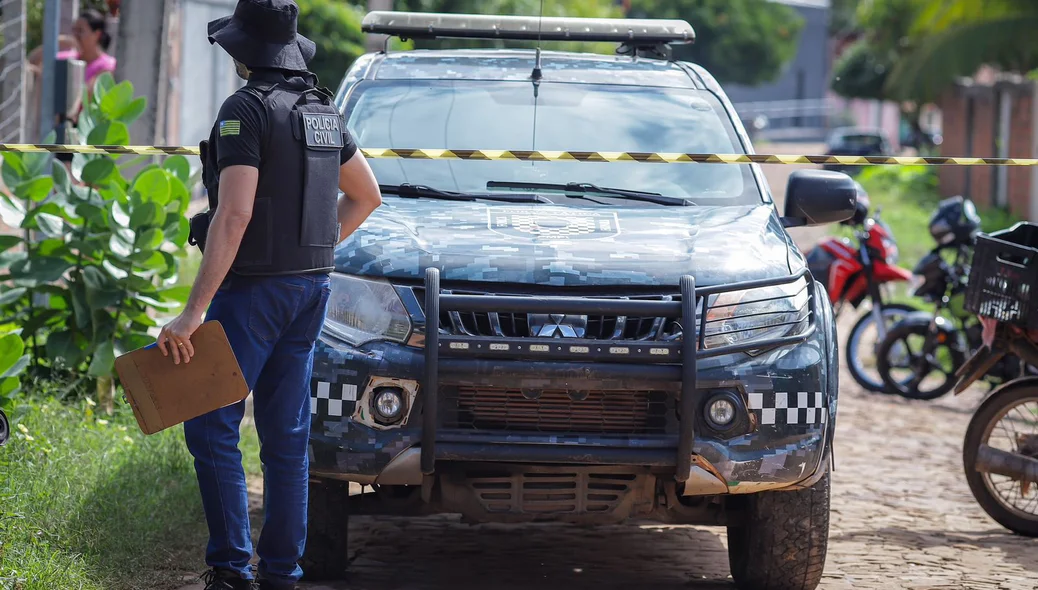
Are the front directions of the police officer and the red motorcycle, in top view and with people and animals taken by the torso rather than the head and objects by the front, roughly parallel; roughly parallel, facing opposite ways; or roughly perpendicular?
roughly parallel, facing opposite ways

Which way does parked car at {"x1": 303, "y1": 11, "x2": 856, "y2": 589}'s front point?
toward the camera

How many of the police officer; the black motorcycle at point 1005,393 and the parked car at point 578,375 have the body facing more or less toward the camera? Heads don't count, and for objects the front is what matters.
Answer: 1

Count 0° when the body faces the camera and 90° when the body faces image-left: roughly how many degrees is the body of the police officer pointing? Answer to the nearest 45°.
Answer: approximately 135°

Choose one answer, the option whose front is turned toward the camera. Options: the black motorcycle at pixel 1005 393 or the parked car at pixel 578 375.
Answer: the parked car

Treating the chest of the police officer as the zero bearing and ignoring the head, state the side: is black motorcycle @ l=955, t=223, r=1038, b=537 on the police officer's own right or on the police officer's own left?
on the police officer's own right
